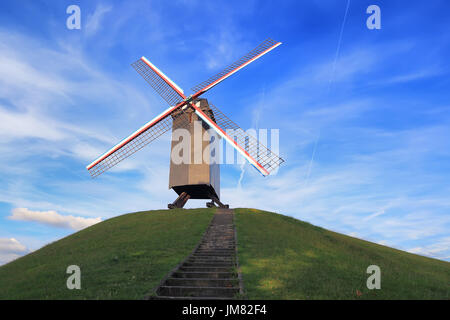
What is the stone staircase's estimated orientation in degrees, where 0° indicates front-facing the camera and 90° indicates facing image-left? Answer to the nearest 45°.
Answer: approximately 0°
